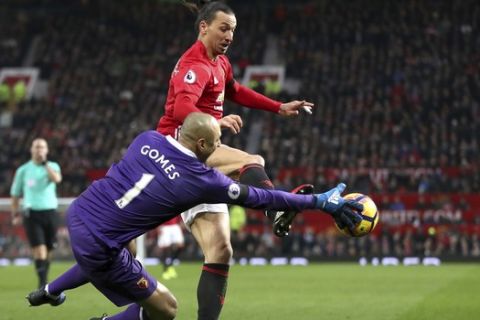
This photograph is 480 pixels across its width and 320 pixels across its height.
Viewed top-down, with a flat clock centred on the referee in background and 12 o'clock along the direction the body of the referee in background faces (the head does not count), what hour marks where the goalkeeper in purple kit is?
The goalkeeper in purple kit is roughly at 12 o'clock from the referee in background.

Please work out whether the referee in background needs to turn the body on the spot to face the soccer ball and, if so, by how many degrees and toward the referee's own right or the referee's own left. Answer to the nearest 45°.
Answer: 0° — they already face it

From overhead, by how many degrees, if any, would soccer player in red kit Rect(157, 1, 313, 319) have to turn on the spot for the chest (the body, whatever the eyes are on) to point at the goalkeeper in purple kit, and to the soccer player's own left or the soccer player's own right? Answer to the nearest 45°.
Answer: approximately 90° to the soccer player's own right

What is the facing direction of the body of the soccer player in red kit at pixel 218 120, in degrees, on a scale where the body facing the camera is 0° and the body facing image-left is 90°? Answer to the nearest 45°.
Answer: approximately 315°

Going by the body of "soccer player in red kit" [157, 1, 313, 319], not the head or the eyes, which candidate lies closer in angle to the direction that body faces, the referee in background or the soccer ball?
the soccer ball

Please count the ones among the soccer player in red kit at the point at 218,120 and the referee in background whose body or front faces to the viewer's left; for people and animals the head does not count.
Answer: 0
